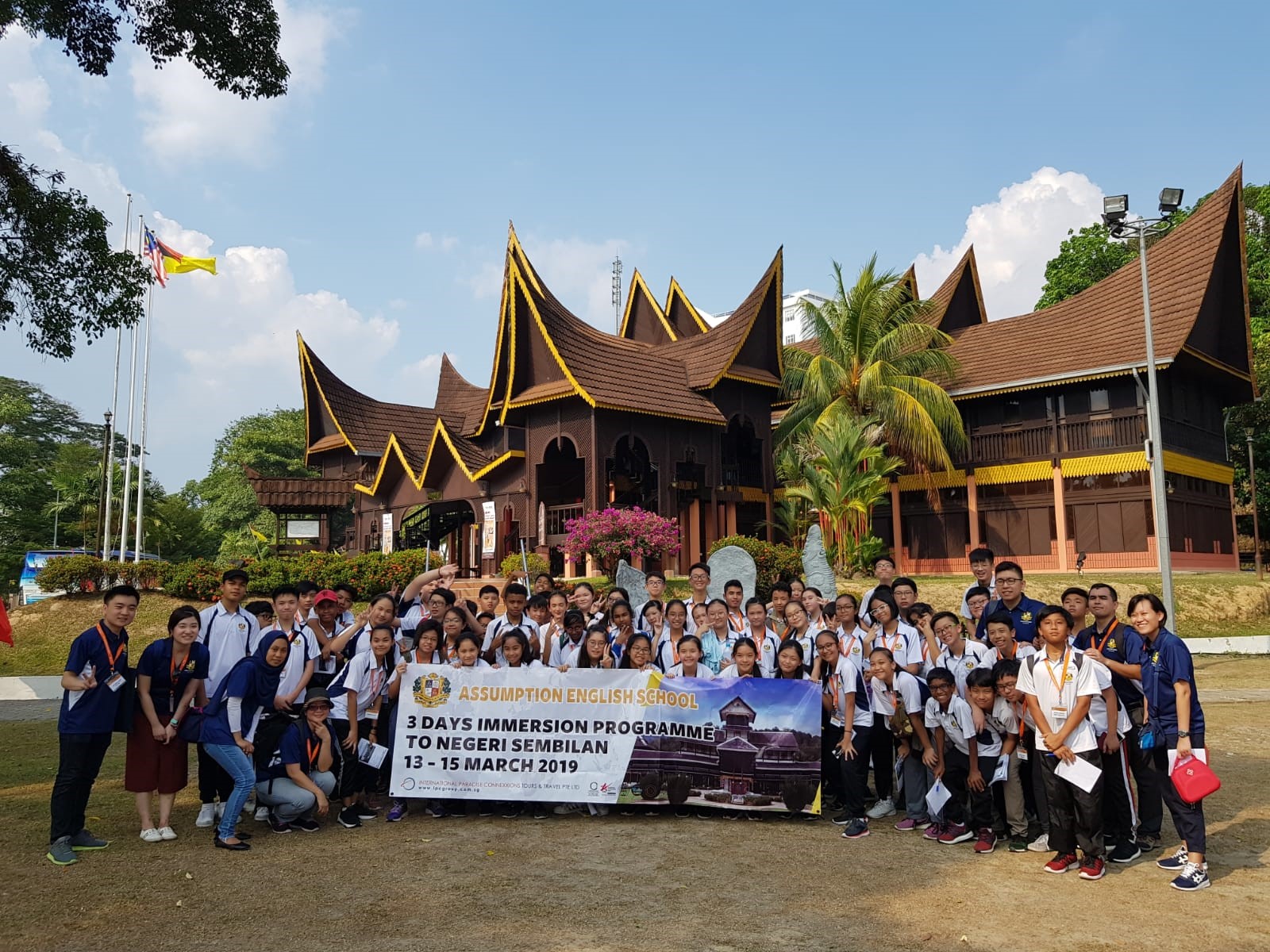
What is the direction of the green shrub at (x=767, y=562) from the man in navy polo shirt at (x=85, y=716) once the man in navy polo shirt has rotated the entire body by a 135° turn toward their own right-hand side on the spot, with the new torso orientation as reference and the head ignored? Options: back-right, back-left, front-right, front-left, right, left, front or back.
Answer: back-right

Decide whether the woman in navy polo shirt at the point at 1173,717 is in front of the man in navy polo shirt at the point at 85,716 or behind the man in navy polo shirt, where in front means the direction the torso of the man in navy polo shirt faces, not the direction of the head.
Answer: in front

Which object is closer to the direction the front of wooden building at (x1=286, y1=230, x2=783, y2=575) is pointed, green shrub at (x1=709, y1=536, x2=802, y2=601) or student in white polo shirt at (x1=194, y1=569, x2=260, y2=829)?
the student in white polo shirt

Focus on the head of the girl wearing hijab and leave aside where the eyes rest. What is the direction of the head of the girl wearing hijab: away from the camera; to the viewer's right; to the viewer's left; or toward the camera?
toward the camera

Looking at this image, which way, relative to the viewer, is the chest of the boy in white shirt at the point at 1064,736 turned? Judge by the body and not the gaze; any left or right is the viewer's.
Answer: facing the viewer

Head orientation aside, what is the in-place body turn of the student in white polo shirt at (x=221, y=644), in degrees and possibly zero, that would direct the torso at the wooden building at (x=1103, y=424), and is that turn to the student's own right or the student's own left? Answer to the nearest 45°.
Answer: approximately 135° to the student's own left

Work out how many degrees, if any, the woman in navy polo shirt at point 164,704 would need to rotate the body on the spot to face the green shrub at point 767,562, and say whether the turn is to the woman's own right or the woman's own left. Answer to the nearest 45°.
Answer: approximately 135° to the woman's own left

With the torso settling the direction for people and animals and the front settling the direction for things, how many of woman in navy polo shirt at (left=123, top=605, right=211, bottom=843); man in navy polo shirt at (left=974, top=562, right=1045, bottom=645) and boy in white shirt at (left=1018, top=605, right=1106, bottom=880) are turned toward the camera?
3

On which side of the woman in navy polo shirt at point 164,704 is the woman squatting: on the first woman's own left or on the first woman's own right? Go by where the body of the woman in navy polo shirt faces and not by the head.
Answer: on the first woman's own left

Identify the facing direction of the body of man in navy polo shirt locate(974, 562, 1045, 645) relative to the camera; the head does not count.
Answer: toward the camera

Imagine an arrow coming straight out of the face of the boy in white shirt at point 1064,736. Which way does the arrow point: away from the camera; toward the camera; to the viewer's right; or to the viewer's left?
toward the camera

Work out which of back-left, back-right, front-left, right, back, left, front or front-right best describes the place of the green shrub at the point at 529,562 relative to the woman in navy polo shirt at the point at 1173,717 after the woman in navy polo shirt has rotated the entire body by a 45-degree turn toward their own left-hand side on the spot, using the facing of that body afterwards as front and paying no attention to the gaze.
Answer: back-right

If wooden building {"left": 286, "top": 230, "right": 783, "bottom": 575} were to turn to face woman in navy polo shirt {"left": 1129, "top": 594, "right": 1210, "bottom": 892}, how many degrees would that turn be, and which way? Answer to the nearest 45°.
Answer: approximately 45° to its left

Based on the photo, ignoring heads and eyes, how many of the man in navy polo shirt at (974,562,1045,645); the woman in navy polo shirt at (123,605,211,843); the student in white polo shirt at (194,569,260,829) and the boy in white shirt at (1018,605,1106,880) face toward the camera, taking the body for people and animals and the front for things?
4

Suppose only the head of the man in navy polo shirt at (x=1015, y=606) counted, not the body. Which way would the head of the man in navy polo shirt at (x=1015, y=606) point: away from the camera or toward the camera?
toward the camera
